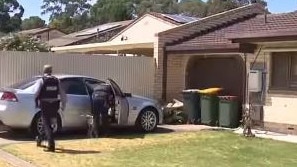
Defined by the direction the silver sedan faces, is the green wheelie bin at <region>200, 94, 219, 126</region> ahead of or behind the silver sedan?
ahead

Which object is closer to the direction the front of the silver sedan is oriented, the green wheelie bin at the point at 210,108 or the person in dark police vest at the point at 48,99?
the green wheelie bin

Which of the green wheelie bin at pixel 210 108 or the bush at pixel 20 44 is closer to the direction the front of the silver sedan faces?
the green wheelie bin

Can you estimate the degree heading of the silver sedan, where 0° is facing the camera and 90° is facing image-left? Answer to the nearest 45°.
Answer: approximately 270°

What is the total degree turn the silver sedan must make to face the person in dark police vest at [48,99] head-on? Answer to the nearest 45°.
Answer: approximately 90° to its right

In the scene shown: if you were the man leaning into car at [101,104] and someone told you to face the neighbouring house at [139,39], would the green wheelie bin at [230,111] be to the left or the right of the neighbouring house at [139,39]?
right

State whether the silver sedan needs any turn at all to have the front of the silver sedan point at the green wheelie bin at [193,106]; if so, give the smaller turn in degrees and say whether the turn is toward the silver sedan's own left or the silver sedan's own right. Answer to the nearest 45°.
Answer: approximately 45° to the silver sedan's own left
